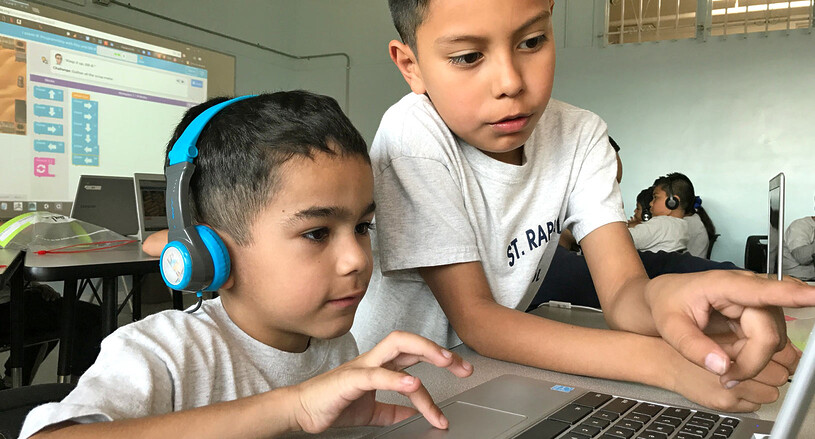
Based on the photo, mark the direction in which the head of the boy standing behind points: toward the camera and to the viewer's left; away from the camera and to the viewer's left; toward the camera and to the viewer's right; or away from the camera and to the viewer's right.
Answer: toward the camera and to the viewer's right

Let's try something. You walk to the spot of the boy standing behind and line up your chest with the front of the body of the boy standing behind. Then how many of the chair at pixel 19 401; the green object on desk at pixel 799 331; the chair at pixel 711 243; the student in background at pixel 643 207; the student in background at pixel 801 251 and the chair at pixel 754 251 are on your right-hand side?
1

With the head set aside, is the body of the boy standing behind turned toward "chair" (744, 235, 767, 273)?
no

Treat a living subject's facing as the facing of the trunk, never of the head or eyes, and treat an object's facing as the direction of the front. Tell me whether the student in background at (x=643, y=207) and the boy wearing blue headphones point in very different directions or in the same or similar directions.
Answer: very different directions

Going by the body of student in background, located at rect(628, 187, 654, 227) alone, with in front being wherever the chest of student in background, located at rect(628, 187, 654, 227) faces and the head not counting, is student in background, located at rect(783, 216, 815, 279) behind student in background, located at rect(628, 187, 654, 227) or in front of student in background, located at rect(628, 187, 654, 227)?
behind

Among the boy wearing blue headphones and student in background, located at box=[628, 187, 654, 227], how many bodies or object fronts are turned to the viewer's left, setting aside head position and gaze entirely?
1

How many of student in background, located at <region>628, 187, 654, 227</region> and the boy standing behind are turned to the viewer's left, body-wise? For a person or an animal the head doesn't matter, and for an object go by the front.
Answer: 1

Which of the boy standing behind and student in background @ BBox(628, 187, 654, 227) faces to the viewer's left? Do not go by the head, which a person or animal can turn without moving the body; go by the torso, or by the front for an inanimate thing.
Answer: the student in background

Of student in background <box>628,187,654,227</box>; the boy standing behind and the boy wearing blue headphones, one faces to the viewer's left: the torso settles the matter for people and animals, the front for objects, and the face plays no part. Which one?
the student in background

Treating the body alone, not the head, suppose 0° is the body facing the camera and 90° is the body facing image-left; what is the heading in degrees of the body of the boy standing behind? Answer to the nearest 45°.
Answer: approximately 315°

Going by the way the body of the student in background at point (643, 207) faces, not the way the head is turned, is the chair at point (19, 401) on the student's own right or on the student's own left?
on the student's own left

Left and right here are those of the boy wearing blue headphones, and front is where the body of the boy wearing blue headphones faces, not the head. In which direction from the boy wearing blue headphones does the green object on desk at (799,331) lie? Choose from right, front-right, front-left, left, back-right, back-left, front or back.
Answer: front-left

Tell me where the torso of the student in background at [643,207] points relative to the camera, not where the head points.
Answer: to the viewer's left

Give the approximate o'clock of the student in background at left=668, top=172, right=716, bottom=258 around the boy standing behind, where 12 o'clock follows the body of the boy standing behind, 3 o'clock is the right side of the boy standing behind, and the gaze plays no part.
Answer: The student in background is roughly at 8 o'clock from the boy standing behind.

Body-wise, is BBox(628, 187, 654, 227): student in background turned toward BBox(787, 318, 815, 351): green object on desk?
no

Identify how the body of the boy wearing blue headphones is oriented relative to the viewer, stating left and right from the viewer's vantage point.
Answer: facing the viewer and to the right of the viewer

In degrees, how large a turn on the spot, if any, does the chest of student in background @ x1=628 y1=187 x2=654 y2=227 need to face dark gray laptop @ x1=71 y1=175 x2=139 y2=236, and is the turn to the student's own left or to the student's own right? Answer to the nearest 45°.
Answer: approximately 45° to the student's own left

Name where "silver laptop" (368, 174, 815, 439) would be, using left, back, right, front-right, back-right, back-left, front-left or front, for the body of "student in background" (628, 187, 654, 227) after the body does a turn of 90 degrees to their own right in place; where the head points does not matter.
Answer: back
